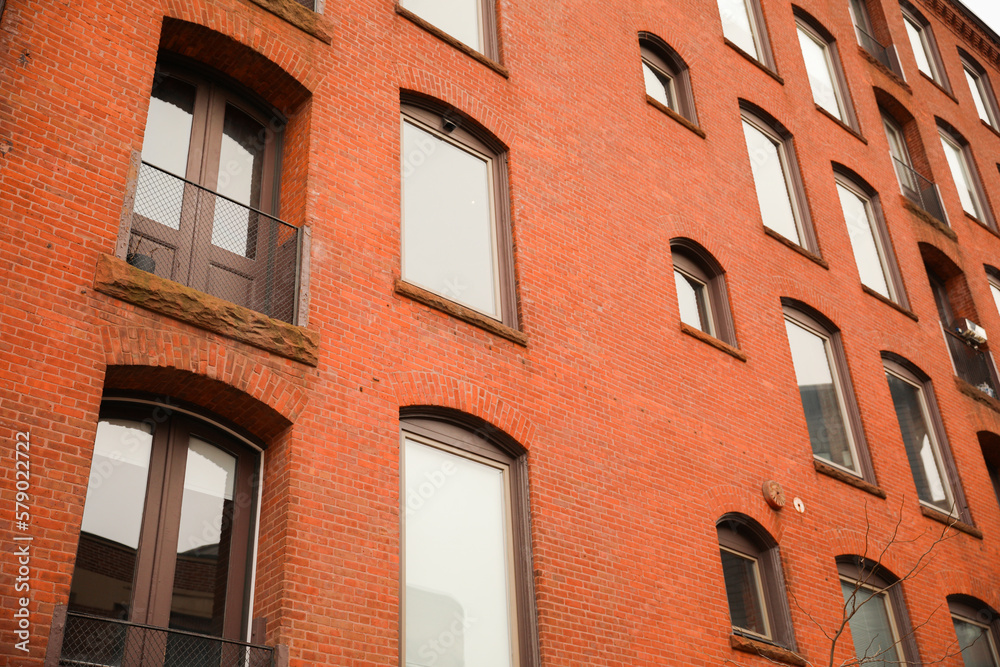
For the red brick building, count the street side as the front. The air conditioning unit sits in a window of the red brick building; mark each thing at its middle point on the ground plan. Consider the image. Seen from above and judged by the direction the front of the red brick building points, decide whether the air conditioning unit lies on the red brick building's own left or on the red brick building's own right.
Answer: on the red brick building's own left
